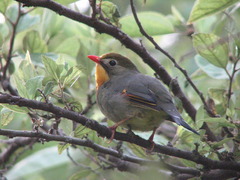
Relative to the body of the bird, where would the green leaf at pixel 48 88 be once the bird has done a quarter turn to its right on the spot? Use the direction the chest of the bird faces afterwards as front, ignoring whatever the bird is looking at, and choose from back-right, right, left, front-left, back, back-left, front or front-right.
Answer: back-left

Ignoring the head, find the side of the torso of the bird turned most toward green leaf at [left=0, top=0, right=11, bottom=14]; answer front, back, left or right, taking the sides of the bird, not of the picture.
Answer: front

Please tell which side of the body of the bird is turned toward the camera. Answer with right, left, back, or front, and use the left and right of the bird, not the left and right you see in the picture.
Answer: left
